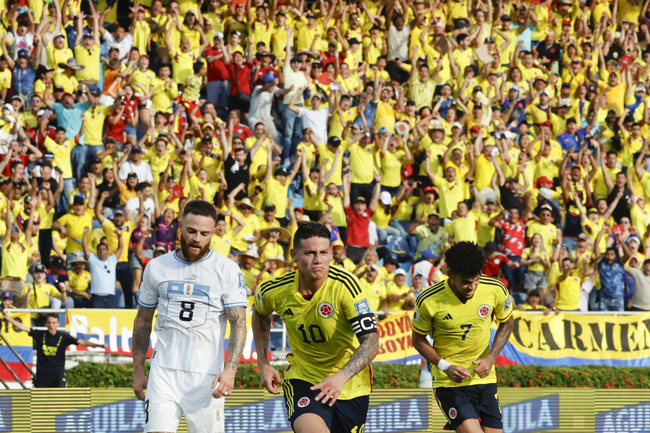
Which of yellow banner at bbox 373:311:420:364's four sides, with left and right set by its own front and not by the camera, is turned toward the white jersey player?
front

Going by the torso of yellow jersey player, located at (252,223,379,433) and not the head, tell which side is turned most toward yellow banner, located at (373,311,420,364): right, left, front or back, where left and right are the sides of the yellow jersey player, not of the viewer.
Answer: back

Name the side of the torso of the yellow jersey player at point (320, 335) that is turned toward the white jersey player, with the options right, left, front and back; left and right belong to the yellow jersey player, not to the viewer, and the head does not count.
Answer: right

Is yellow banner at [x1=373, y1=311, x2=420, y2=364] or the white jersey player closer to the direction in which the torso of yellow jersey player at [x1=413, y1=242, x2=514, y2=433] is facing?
the white jersey player

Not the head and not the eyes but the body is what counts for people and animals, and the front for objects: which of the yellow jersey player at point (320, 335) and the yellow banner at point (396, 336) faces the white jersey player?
the yellow banner

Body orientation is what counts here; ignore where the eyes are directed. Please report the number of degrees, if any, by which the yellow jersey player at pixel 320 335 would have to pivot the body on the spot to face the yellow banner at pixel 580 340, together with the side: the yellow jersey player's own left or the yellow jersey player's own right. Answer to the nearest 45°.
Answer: approximately 135° to the yellow jersey player's own left

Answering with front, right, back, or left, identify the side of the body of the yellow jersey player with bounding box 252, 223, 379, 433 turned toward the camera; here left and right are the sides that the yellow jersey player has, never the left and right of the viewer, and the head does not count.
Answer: front

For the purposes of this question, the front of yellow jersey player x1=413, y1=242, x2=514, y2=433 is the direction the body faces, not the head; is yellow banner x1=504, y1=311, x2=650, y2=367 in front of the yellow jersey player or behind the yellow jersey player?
behind

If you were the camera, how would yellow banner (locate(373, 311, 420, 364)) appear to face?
facing the viewer

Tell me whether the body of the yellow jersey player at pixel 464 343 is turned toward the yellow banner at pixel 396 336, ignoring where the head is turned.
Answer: no

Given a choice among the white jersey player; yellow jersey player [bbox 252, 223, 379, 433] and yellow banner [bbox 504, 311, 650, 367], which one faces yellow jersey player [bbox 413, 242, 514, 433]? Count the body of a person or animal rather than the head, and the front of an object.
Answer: the yellow banner

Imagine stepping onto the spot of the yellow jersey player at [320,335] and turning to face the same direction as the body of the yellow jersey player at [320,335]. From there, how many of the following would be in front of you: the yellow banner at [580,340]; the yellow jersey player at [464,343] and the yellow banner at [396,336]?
0

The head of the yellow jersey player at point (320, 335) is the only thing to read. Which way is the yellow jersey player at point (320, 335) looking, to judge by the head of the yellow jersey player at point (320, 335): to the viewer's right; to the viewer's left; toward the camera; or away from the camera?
toward the camera

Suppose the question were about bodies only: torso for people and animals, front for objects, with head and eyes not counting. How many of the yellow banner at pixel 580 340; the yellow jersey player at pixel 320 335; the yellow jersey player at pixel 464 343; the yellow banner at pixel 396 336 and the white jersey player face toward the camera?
5

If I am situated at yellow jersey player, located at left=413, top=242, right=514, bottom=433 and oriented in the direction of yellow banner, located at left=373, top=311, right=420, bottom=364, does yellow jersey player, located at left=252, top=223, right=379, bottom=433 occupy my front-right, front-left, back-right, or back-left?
back-left

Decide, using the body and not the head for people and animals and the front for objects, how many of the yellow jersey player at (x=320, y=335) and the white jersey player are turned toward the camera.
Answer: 2

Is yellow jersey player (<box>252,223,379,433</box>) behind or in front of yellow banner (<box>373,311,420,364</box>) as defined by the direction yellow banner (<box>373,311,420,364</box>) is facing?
in front

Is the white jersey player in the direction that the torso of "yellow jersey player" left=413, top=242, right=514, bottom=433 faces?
no
